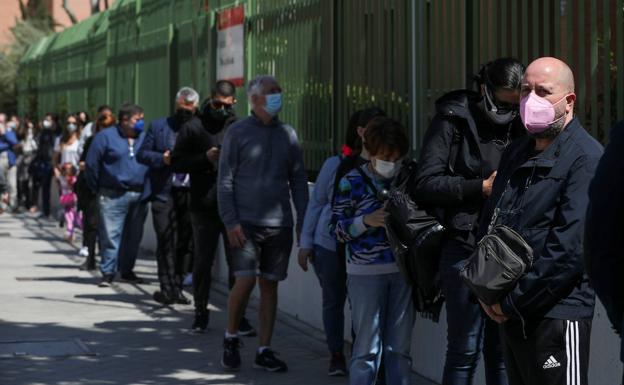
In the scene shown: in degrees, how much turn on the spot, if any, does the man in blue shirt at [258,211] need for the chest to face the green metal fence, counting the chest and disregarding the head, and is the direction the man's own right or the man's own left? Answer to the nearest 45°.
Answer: approximately 90° to the man's own left

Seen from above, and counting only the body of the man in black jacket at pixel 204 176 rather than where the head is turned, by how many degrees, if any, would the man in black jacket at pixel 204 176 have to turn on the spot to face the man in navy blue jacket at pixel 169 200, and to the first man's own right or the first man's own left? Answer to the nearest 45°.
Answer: approximately 180°

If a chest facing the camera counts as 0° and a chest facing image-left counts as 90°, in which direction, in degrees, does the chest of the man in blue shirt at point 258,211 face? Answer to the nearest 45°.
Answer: approximately 315°

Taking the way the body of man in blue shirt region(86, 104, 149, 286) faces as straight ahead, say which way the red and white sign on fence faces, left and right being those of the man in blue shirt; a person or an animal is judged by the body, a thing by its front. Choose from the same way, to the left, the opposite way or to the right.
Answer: to the right

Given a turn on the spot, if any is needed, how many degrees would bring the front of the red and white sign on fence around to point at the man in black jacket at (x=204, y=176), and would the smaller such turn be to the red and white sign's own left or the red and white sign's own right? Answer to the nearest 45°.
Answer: approximately 45° to the red and white sign's own left

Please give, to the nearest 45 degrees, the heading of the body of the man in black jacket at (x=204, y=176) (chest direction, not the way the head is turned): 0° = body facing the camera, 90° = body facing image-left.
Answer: approximately 0°
